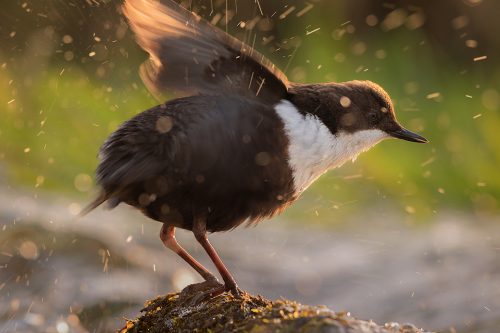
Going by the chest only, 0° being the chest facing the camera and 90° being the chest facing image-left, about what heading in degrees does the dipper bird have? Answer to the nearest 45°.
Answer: approximately 270°
